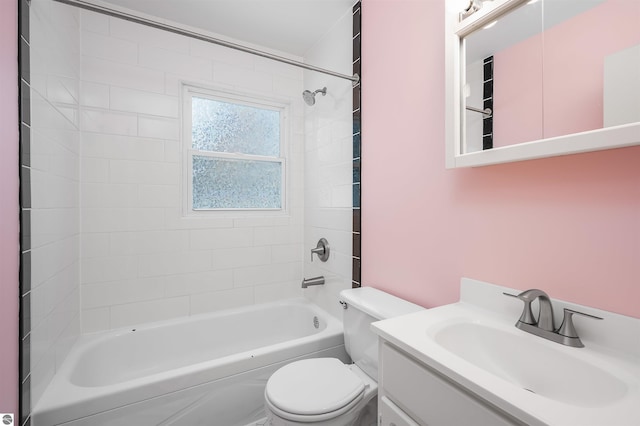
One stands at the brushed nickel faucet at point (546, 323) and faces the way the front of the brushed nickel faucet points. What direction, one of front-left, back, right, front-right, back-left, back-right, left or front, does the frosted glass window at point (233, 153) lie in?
front-right

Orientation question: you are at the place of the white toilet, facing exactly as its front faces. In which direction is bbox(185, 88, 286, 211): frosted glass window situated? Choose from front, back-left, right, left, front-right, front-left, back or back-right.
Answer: right

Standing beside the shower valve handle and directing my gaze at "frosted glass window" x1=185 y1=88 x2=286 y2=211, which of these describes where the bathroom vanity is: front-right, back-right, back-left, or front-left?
back-left

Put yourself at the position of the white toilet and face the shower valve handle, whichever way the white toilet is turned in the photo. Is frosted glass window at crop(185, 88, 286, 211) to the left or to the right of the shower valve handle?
left

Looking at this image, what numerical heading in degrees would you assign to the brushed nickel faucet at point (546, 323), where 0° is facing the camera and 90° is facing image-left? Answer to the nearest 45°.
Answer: approximately 45°

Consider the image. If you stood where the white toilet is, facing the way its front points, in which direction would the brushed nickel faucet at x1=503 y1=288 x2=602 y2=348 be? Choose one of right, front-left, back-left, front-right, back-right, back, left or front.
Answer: left

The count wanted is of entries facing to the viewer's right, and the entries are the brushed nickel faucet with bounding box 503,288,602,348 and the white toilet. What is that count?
0

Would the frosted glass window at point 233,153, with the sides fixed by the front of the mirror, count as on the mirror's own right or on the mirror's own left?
on the mirror's own right

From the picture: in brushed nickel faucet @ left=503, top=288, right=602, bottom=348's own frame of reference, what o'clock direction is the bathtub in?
The bathtub is roughly at 1 o'clock from the brushed nickel faucet.

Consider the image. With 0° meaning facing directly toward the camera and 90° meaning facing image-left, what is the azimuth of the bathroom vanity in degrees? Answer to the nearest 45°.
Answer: approximately 45°

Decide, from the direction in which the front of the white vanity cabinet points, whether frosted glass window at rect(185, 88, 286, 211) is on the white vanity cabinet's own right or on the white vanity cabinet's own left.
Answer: on the white vanity cabinet's own right
